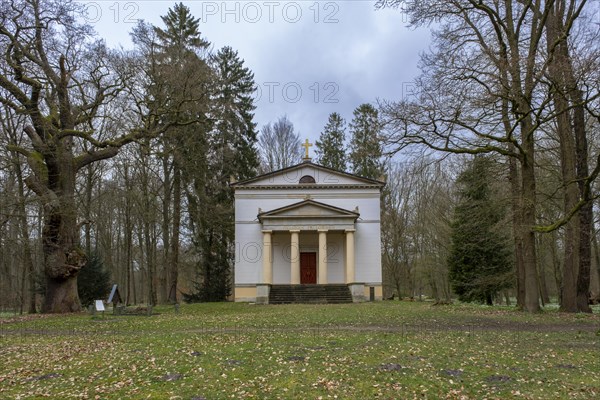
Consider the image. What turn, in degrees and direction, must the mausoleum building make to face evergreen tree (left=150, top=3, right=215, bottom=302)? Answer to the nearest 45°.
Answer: approximately 45° to its right

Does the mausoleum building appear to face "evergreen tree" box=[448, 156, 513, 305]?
no

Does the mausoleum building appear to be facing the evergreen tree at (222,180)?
no

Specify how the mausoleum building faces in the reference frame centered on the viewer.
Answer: facing the viewer

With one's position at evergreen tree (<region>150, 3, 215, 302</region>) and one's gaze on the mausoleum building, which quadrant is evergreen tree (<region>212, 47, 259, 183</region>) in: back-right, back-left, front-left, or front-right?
front-left

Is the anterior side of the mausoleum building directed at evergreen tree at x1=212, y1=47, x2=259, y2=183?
no

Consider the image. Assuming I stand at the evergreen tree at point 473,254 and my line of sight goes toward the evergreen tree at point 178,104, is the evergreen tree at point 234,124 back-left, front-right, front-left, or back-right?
front-right
